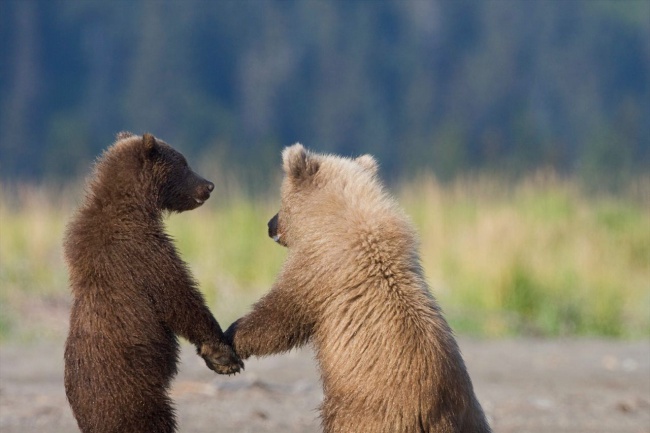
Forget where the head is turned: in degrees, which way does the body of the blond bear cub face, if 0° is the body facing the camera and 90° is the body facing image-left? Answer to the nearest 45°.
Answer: approximately 135°

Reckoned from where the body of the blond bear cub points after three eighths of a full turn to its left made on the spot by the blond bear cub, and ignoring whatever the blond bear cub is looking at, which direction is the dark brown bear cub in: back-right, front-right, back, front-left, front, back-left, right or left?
right
